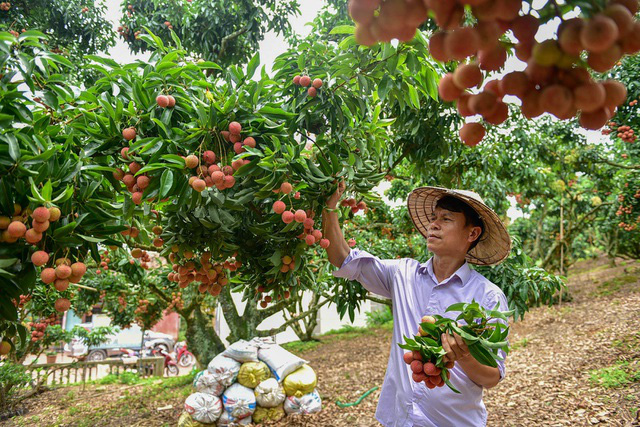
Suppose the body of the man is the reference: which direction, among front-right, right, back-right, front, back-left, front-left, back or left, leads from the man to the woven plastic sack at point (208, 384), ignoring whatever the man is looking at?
right

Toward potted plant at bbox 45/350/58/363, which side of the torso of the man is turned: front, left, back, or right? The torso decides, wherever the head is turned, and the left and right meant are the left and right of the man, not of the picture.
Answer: right

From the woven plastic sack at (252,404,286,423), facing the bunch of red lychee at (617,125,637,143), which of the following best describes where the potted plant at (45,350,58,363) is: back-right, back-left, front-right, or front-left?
back-left

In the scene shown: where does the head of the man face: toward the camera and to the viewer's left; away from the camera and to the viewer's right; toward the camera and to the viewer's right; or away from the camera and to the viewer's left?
toward the camera and to the viewer's left

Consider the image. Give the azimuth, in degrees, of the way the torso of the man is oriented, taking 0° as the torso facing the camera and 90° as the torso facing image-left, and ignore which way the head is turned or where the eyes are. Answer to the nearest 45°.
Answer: approximately 45°

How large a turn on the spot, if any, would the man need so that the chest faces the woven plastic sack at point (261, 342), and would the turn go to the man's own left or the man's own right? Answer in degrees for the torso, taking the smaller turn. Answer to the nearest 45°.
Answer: approximately 90° to the man's own right

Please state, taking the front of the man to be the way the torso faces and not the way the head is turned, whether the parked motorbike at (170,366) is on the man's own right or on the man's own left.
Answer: on the man's own right

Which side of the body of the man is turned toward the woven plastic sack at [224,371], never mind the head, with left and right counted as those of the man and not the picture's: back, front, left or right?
right

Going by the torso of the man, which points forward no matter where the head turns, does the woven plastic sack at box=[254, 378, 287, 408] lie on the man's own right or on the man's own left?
on the man's own right

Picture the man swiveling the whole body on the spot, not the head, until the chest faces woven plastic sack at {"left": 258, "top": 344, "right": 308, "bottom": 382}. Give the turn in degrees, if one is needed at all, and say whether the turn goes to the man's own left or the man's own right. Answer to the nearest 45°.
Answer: approximately 90° to the man's own right

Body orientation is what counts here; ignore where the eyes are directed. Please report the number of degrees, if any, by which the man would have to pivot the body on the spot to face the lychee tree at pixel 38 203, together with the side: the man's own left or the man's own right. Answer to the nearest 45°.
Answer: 0° — they already face it
